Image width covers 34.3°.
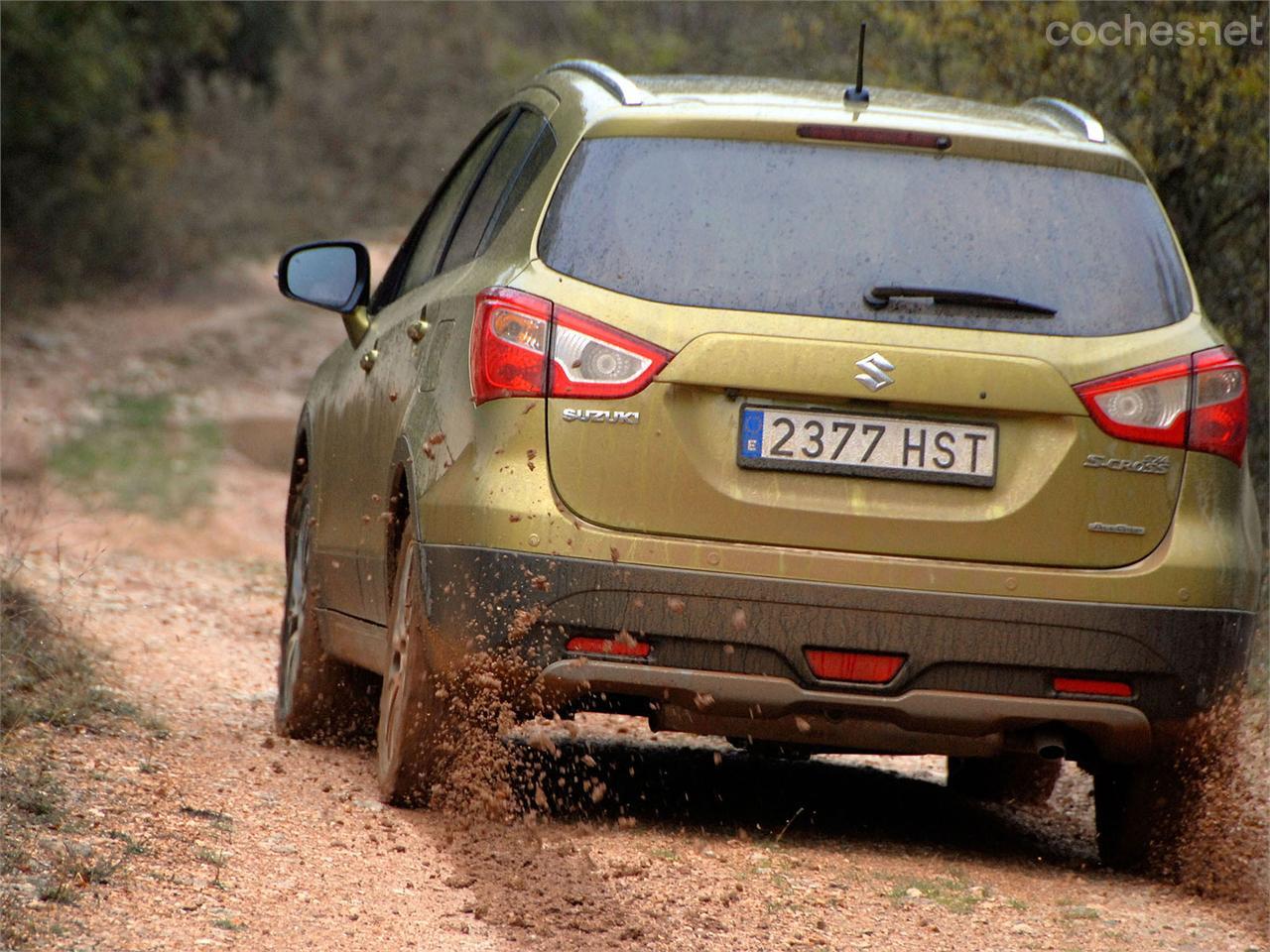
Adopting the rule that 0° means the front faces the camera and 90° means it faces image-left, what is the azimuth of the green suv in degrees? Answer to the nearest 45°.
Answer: approximately 180°

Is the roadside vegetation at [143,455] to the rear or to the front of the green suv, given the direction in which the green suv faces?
to the front
